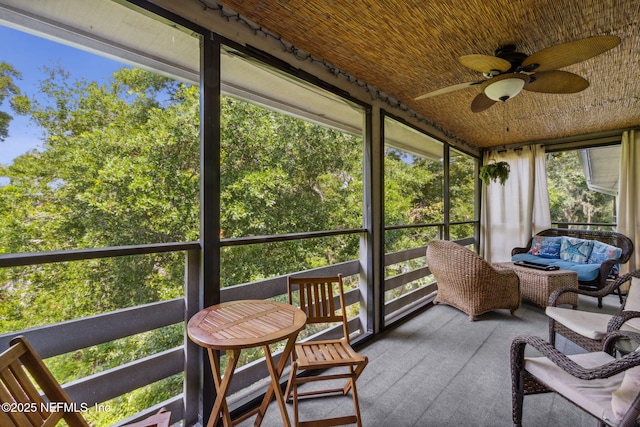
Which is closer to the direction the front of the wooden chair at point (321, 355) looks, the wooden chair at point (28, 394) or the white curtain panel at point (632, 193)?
the wooden chair

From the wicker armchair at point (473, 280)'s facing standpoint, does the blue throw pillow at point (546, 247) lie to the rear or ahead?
ahead

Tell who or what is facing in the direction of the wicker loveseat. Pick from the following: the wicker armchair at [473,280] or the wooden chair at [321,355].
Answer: the wicker armchair

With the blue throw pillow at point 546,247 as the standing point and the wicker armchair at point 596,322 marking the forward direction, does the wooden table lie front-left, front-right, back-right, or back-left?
front-right

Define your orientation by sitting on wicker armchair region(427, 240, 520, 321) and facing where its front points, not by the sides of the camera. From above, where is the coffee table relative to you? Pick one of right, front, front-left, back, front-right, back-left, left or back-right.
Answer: front

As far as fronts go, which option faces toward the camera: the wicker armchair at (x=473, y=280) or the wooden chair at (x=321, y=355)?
the wooden chair

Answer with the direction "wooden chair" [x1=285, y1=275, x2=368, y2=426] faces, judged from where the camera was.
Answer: facing the viewer

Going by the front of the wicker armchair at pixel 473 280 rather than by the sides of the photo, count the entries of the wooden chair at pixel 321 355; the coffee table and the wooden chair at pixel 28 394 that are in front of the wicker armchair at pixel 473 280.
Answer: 1

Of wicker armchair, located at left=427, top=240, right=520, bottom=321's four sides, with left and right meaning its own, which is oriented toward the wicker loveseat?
front

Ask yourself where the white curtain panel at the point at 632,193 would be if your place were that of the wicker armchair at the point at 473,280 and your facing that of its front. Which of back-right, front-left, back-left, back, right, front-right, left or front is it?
front

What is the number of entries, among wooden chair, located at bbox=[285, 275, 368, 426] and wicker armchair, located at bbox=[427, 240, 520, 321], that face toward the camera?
1

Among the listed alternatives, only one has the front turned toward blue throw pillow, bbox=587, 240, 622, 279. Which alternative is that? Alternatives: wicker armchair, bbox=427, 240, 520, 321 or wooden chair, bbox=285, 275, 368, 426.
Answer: the wicker armchair

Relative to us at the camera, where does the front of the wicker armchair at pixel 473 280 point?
facing away from the viewer and to the right of the viewer

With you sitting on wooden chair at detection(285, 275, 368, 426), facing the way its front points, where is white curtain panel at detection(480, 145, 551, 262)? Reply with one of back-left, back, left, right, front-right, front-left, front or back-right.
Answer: back-left

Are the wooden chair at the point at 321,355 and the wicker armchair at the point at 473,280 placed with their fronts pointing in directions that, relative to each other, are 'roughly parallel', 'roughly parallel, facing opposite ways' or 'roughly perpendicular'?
roughly perpendicular
